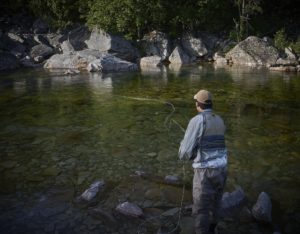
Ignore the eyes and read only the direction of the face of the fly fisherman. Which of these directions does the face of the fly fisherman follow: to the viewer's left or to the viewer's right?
to the viewer's left

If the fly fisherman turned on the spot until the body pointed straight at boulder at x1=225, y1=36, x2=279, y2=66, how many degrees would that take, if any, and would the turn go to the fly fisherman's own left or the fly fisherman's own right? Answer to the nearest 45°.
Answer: approximately 45° to the fly fisherman's own right

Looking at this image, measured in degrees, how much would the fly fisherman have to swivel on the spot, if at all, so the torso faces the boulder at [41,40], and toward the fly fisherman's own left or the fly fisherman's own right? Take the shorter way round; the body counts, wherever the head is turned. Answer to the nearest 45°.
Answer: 0° — they already face it

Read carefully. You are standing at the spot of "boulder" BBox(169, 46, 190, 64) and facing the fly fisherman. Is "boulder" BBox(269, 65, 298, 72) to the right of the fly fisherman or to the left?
left

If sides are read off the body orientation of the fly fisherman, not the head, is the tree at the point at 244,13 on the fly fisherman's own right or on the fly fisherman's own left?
on the fly fisherman's own right

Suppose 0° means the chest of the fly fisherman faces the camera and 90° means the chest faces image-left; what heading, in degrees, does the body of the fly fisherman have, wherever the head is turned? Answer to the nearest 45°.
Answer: approximately 135°

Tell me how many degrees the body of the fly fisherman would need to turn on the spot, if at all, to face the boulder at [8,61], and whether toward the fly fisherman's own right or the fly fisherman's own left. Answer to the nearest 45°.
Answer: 0° — they already face it

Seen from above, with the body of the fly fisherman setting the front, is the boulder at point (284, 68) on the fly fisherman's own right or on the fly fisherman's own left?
on the fly fisherman's own right
